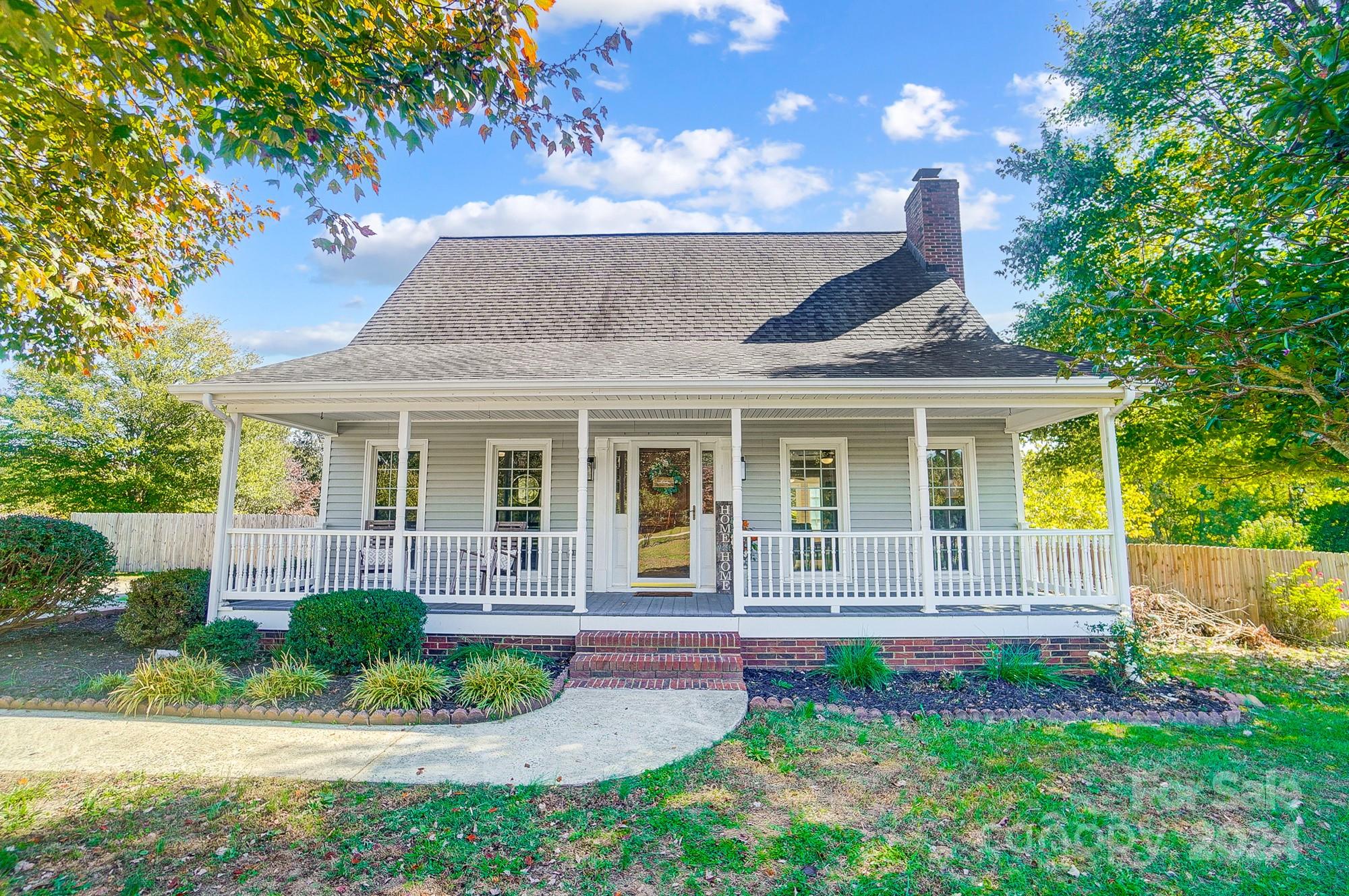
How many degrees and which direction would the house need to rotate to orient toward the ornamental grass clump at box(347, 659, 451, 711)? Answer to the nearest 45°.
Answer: approximately 45° to its right

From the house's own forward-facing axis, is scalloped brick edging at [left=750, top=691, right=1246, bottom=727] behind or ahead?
ahead

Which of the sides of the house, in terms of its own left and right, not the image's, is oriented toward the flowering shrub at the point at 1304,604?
left

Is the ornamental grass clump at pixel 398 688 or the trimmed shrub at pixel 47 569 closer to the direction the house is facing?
the ornamental grass clump

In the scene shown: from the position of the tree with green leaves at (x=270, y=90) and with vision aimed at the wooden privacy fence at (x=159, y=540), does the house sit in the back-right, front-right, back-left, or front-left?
front-right

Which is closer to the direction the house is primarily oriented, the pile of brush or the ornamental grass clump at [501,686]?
the ornamental grass clump

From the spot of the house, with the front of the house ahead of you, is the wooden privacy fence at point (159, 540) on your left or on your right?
on your right

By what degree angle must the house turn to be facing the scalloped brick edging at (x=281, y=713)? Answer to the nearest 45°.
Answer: approximately 45° to its right

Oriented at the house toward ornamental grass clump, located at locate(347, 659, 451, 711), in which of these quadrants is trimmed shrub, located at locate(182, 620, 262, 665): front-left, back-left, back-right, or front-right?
front-right

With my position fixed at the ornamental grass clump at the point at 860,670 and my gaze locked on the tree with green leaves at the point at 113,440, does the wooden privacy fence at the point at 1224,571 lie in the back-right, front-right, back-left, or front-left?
back-right

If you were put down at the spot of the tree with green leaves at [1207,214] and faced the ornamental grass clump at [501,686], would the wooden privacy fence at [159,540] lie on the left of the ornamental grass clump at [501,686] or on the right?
right

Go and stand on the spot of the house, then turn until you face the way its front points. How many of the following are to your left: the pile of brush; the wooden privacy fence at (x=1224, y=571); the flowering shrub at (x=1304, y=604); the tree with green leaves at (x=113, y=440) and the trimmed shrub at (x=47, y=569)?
3

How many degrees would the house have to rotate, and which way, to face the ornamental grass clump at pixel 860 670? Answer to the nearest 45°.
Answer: approximately 45° to its left

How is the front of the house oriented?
toward the camera

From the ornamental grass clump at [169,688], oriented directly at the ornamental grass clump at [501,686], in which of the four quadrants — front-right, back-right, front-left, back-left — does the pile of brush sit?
front-left

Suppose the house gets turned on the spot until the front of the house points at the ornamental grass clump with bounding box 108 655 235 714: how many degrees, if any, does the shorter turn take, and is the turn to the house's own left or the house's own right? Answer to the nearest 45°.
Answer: approximately 45° to the house's own right

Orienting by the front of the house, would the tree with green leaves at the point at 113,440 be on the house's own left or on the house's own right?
on the house's own right

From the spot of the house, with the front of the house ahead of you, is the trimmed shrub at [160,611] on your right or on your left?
on your right

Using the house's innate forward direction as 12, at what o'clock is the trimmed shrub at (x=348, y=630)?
The trimmed shrub is roughly at 2 o'clock from the house.
